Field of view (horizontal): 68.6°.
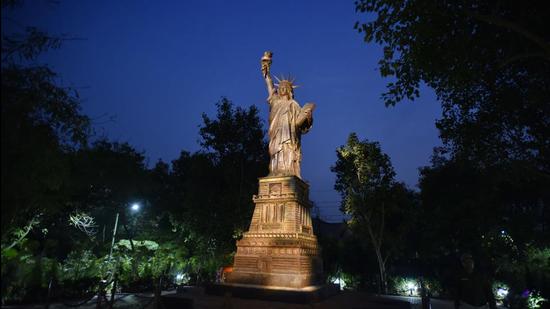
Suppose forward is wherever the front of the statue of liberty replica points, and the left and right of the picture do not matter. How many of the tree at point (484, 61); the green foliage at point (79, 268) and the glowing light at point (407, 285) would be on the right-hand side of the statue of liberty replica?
1

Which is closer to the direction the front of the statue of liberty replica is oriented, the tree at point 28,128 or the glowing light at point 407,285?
the tree

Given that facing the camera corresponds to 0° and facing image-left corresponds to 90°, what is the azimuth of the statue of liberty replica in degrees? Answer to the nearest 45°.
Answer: approximately 0°

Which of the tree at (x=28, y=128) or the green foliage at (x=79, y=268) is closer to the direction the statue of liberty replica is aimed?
the tree

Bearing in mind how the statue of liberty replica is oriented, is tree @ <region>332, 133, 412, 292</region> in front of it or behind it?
behind

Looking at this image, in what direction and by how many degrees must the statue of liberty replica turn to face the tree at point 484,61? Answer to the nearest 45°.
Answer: approximately 45° to its left

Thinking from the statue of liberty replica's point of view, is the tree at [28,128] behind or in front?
in front

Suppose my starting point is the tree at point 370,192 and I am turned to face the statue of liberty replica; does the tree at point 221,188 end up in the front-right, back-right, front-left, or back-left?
front-right

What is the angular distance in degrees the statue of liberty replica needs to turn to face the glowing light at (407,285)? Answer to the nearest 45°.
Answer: approximately 135° to its left

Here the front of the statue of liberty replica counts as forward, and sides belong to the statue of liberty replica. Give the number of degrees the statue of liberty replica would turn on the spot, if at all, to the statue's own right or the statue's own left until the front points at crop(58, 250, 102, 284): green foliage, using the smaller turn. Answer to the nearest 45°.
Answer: approximately 90° to the statue's own right

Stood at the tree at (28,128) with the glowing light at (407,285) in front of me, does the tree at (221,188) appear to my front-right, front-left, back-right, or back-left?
front-left

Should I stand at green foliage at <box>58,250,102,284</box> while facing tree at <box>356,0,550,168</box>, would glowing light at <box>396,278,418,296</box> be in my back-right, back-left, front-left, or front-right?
front-left
